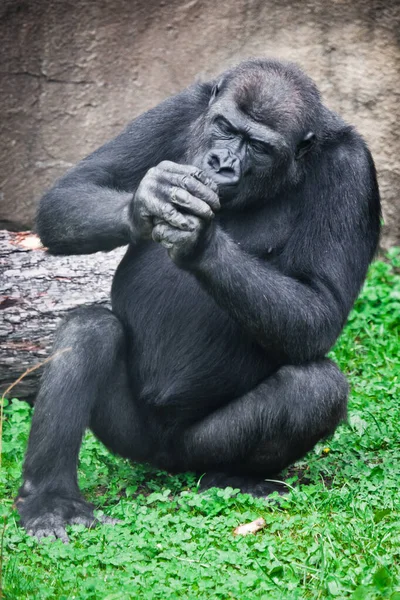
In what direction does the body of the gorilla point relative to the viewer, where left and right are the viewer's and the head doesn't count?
facing the viewer and to the left of the viewer

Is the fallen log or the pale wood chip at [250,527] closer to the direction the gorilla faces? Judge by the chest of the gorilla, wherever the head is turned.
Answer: the pale wood chip

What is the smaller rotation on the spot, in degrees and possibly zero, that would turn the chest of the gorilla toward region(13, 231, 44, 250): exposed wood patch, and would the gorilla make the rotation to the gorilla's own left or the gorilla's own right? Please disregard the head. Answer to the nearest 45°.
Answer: approximately 90° to the gorilla's own right

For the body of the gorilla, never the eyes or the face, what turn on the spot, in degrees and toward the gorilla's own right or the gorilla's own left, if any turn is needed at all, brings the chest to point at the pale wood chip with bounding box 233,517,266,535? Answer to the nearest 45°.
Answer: approximately 45° to the gorilla's own left

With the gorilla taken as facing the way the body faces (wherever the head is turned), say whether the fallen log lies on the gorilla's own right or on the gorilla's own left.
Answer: on the gorilla's own right
